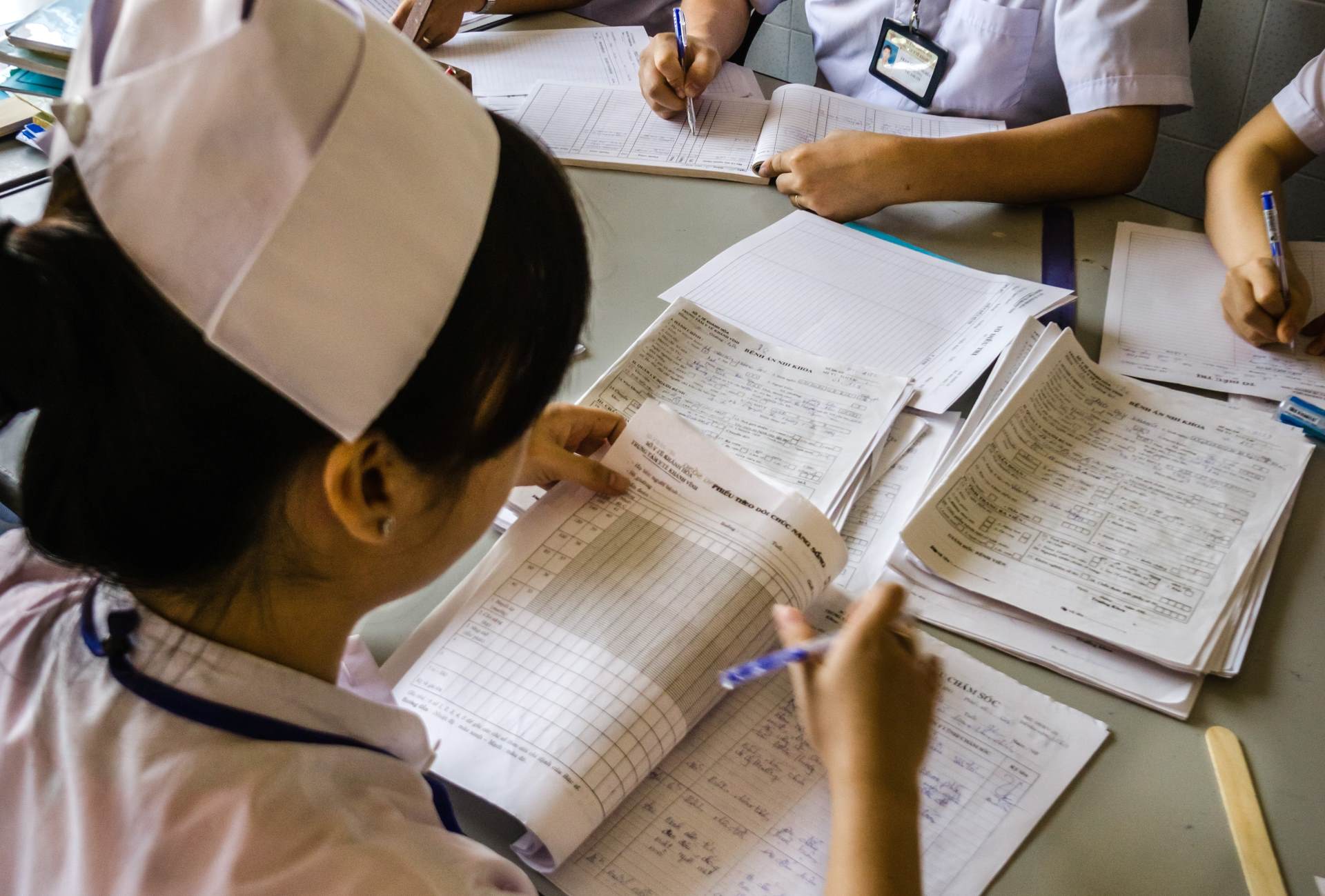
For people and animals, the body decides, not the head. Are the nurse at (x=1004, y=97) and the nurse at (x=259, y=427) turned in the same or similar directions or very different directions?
very different directions

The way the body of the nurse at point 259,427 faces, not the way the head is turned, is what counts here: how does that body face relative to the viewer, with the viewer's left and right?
facing away from the viewer and to the right of the viewer

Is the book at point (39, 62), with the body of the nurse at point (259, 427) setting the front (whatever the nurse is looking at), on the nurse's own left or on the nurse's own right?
on the nurse's own left

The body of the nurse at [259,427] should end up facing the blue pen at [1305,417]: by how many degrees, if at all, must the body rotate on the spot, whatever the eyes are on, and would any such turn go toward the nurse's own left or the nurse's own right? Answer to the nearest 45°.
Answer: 0° — they already face it

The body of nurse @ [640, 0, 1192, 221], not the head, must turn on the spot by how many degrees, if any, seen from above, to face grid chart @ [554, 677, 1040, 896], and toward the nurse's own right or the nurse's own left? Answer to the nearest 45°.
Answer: approximately 45° to the nurse's own left

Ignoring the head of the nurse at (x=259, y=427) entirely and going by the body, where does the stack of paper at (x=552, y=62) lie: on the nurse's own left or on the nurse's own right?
on the nurse's own left

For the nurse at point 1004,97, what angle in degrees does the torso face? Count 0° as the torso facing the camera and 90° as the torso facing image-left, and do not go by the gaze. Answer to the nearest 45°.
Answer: approximately 45°

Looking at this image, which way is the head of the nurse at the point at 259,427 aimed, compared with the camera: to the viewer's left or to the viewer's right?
to the viewer's right
